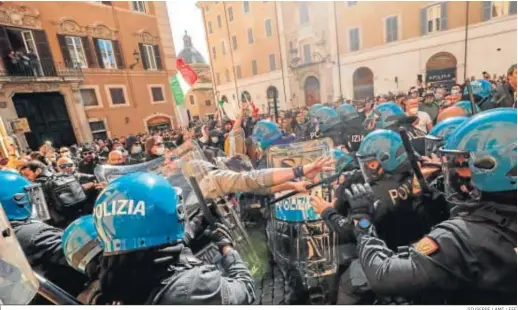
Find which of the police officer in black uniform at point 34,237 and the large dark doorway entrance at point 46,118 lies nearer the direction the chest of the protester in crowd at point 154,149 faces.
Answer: the police officer in black uniform

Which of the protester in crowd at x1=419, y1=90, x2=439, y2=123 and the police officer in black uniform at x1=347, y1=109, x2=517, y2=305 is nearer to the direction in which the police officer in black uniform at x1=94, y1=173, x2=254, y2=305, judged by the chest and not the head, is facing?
the protester in crowd

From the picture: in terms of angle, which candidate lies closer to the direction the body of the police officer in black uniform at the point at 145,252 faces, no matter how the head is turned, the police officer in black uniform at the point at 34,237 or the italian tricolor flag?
the italian tricolor flag

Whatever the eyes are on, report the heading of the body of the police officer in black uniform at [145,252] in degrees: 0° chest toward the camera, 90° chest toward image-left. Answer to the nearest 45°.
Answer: approximately 225°

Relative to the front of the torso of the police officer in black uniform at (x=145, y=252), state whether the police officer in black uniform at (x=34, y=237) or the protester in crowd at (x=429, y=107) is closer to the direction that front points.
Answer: the protester in crowd

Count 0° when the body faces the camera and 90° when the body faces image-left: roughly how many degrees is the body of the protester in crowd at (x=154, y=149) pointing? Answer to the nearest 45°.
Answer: approximately 315°

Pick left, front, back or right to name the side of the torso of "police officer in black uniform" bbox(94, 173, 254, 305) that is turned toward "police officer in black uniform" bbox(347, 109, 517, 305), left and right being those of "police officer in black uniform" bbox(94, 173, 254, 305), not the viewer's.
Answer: right

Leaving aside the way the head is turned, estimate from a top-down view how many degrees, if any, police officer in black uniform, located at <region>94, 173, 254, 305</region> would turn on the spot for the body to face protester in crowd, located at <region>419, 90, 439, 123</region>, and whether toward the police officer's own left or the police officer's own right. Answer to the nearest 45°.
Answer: approximately 45° to the police officer's own right

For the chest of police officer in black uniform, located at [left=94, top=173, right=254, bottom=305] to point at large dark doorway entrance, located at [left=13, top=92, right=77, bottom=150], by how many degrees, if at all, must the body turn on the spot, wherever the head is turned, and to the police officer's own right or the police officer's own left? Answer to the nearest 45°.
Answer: approximately 45° to the police officer's own left

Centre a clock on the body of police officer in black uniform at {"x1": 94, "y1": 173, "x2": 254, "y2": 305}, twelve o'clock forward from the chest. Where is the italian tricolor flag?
The italian tricolor flag is roughly at 11 o'clock from the police officer in black uniform.

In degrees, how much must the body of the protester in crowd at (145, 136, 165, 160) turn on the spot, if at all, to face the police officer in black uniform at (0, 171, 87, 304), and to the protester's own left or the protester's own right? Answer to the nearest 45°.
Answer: approximately 45° to the protester's own right
